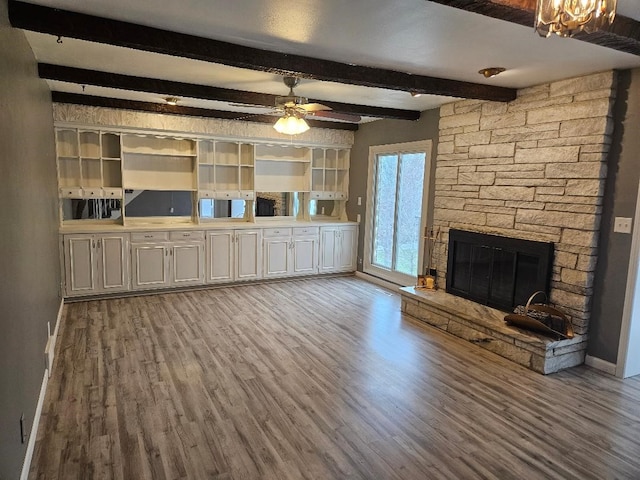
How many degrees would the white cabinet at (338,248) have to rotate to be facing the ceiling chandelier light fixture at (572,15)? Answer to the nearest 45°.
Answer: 0° — it already faces it

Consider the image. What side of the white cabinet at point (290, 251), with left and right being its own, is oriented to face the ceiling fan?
front

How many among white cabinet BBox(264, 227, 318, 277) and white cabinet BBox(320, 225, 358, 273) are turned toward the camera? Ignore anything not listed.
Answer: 2

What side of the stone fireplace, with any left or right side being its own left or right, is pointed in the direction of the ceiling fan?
front

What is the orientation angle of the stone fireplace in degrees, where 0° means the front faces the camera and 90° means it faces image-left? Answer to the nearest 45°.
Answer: approximately 45°

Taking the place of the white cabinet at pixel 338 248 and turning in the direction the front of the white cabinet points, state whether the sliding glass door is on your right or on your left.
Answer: on your left

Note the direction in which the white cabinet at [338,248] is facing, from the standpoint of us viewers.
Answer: facing the viewer

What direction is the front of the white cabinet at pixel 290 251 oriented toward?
toward the camera

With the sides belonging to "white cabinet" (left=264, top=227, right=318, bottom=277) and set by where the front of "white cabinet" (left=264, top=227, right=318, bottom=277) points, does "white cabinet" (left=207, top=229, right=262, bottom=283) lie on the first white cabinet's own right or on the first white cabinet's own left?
on the first white cabinet's own right

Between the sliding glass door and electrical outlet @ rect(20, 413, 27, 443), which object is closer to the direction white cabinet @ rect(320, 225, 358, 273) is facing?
the electrical outlet

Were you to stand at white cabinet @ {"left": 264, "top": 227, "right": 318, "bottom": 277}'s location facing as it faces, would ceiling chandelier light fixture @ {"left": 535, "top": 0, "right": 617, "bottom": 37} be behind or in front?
in front

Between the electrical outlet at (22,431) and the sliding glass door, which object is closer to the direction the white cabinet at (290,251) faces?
the electrical outlet

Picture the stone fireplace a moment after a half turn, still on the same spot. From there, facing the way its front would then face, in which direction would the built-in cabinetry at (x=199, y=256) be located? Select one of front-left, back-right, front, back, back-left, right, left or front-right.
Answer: back-left

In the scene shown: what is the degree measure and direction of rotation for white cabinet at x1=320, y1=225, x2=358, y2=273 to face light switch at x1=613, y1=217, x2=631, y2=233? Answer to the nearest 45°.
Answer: approximately 45° to its left

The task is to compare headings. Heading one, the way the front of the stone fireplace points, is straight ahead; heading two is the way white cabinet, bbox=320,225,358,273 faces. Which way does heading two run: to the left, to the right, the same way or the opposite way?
to the left
